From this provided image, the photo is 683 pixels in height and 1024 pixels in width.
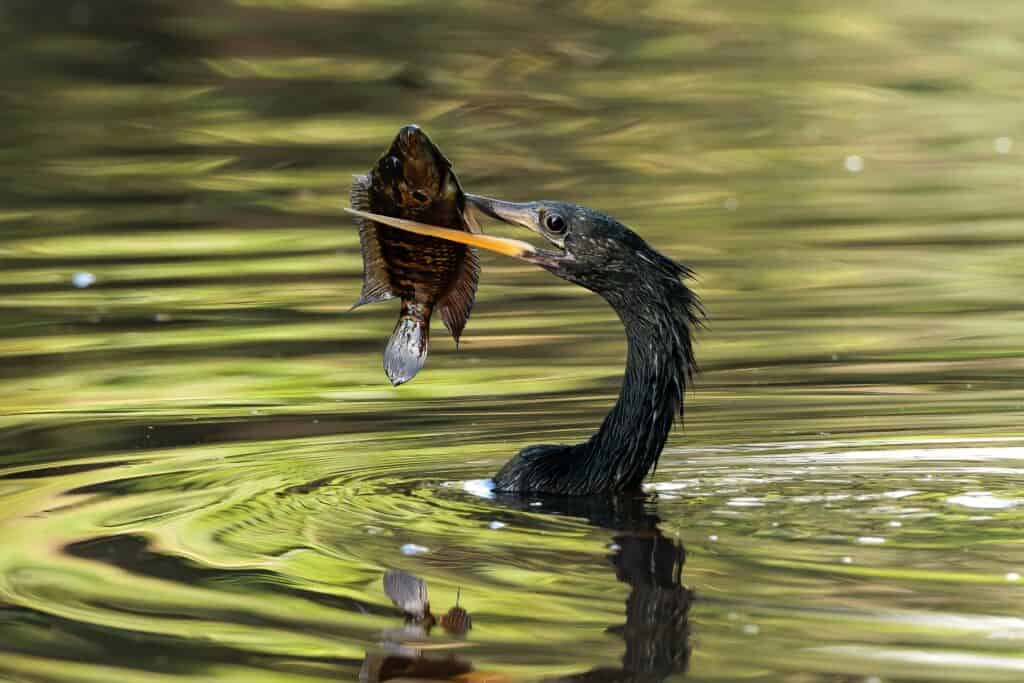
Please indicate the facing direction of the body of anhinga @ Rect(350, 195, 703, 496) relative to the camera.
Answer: to the viewer's left

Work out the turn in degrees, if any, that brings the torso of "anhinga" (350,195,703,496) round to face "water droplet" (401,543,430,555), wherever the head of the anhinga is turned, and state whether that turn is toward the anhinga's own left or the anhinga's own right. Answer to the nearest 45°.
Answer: approximately 45° to the anhinga's own left
